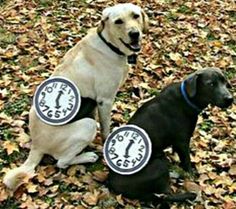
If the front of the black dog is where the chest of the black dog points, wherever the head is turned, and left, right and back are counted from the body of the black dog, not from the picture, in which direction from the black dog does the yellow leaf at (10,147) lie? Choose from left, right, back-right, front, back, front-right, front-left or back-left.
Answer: back

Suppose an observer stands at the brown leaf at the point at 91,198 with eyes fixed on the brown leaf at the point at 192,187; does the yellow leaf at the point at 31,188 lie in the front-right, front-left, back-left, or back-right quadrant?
back-left

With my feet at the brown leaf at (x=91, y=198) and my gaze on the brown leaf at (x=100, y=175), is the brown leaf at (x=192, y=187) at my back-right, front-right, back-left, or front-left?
front-right

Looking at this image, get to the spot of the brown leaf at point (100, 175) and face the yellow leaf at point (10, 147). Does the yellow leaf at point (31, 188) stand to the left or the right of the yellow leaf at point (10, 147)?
left

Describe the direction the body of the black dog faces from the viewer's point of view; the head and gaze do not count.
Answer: to the viewer's right
